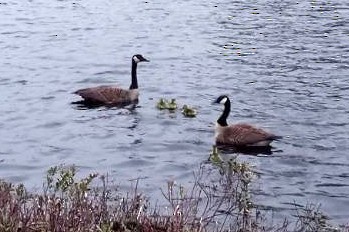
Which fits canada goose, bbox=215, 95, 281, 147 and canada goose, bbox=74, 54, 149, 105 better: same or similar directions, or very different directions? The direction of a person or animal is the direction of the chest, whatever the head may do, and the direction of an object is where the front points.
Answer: very different directions

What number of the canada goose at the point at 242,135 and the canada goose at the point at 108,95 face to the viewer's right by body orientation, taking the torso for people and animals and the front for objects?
1

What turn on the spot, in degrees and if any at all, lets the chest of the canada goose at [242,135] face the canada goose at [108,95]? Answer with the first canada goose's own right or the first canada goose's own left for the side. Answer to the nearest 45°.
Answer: approximately 45° to the first canada goose's own right

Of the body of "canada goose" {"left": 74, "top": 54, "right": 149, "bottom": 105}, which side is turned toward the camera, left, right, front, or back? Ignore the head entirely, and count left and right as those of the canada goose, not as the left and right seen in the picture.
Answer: right

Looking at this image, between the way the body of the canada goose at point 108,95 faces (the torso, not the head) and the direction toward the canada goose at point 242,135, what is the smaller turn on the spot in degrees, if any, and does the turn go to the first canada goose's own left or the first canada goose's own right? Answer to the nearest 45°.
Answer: approximately 45° to the first canada goose's own right

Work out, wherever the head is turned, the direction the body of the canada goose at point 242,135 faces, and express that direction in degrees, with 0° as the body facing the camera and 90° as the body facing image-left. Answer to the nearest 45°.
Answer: approximately 90°
